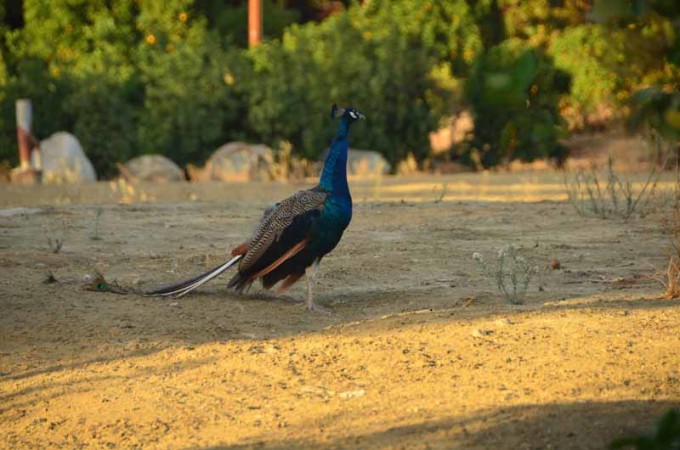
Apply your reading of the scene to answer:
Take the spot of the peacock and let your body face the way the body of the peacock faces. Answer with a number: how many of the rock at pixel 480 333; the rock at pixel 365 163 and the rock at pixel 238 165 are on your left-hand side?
2

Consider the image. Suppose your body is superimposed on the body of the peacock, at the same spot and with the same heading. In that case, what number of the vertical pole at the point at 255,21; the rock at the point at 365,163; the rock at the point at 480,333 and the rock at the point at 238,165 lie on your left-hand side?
3

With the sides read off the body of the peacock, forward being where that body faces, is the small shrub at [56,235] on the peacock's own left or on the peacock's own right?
on the peacock's own left

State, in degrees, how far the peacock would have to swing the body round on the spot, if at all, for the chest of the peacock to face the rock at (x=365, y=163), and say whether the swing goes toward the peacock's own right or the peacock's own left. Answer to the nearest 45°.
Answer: approximately 90° to the peacock's own left

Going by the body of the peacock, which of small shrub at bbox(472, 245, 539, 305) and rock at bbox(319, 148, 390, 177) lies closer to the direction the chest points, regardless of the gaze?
the small shrub

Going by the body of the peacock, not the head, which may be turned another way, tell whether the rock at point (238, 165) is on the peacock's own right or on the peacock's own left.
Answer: on the peacock's own left

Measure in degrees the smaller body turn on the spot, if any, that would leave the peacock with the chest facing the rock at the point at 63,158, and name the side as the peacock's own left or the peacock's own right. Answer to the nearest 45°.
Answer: approximately 90° to the peacock's own left

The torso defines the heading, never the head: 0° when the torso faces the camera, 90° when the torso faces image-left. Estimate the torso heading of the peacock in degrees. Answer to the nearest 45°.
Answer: approximately 270°

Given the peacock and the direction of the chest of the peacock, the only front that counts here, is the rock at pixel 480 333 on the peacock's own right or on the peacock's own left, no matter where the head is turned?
on the peacock's own right

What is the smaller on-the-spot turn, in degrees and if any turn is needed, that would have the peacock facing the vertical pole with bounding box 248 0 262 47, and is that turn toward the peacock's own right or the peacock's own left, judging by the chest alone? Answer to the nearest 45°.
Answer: approximately 90° to the peacock's own left
